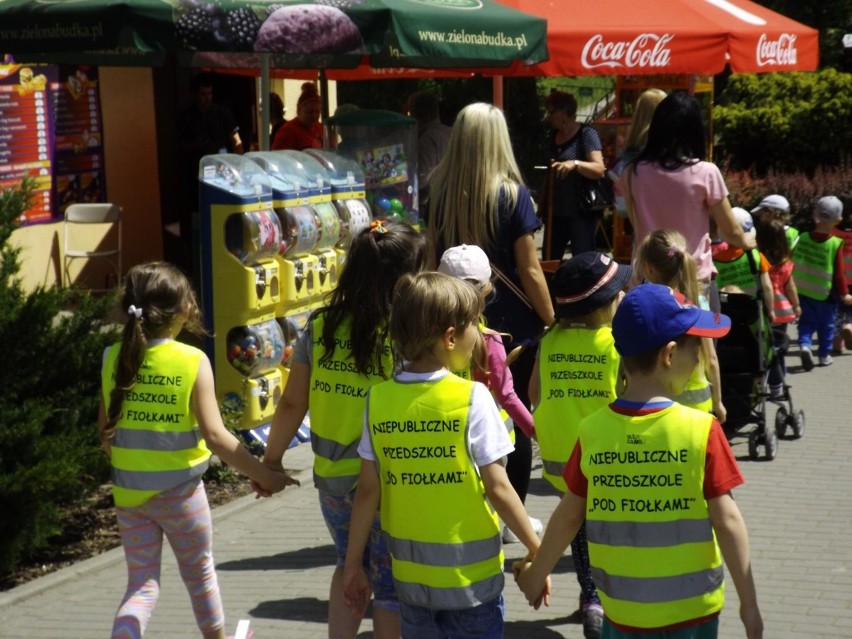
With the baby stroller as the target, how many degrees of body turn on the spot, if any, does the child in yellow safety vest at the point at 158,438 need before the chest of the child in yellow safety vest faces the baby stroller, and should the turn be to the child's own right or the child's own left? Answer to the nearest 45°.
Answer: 0° — they already face it

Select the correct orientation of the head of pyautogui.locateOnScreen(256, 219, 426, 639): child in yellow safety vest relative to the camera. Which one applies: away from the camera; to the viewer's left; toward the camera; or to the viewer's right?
away from the camera

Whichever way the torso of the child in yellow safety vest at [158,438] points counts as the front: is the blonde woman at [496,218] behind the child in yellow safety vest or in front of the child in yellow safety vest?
in front

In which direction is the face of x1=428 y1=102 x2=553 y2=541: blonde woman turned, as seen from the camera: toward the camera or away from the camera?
away from the camera

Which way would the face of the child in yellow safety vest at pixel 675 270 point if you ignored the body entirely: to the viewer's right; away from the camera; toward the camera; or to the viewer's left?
away from the camera

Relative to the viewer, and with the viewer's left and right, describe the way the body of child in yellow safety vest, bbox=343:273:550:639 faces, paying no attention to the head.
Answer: facing away from the viewer and to the right of the viewer

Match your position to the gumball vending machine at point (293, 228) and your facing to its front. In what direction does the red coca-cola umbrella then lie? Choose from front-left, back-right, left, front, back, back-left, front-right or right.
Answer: left

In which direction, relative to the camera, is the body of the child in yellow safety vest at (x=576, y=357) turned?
away from the camera

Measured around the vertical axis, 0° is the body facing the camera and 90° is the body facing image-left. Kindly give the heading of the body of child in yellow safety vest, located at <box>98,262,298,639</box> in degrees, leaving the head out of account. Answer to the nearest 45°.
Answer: approximately 225°

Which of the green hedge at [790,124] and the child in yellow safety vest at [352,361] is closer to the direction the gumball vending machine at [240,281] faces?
the child in yellow safety vest

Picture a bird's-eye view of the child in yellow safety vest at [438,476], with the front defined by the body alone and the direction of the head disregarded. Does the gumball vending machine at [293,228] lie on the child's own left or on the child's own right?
on the child's own left
